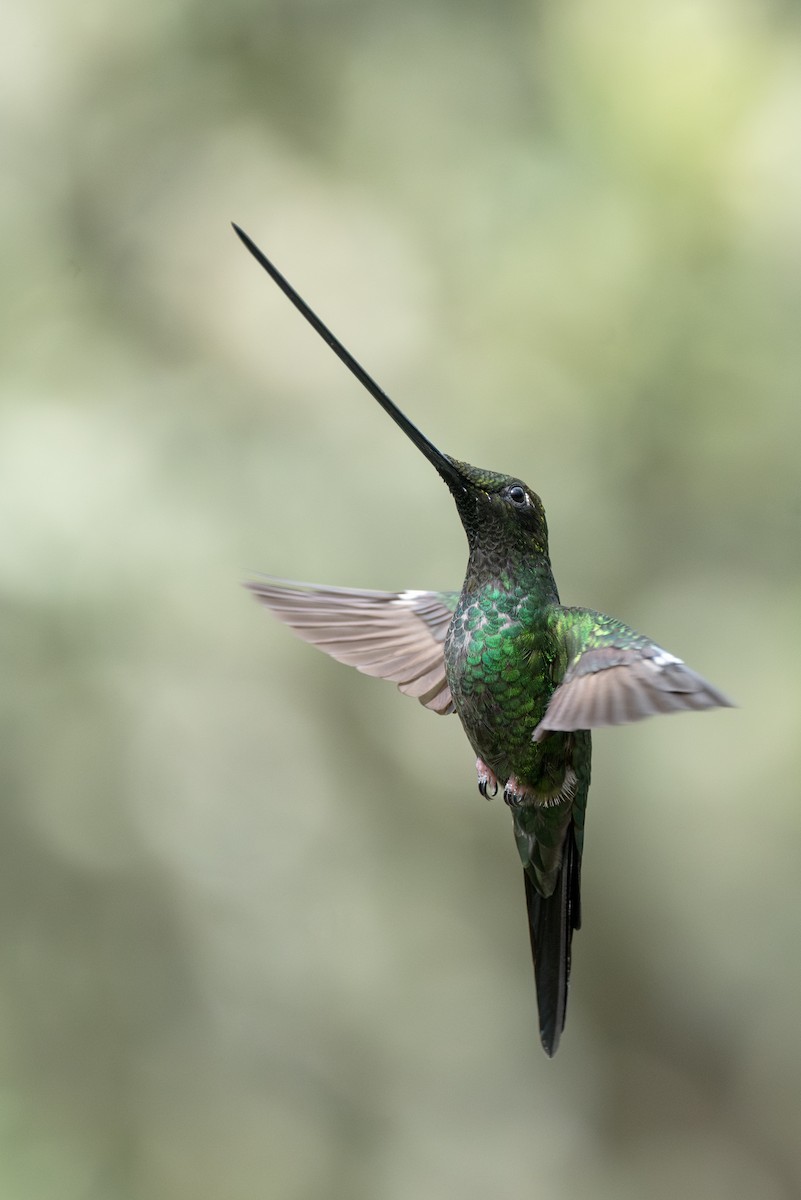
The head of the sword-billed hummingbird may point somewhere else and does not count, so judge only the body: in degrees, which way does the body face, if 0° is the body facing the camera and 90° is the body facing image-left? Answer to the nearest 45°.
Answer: approximately 45°
